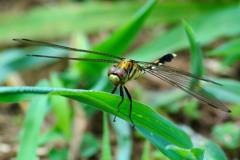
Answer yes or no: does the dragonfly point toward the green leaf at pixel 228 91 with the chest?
no

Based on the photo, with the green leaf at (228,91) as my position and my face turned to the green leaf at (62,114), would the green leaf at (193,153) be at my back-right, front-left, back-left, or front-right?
front-left

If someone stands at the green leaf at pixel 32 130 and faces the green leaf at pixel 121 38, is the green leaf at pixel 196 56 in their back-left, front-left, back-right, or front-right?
front-right

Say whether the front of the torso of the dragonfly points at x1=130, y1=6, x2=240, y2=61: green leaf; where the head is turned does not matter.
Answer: no

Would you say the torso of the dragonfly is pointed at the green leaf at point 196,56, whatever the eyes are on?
no

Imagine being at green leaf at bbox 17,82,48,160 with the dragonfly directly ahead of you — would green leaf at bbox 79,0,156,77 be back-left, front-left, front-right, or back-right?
front-left

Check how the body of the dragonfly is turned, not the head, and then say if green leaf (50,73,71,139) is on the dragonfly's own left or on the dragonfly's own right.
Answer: on the dragonfly's own right
